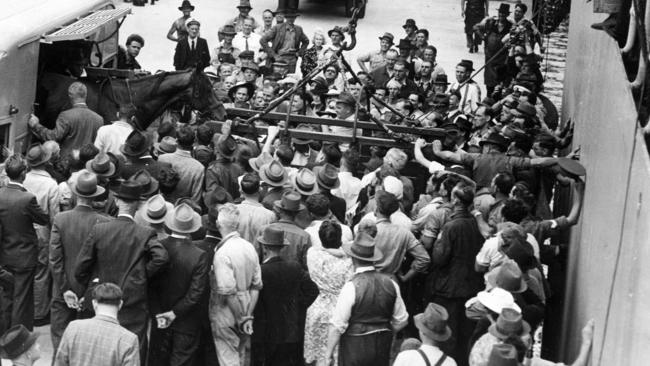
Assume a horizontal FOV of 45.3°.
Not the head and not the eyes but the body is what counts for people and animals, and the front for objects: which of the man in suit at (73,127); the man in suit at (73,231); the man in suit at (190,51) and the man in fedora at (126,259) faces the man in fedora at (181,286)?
the man in suit at (190,51)

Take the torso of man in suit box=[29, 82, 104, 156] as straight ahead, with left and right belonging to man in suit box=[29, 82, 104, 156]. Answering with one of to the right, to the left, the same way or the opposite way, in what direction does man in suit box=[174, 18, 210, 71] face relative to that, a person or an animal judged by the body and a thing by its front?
the opposite way

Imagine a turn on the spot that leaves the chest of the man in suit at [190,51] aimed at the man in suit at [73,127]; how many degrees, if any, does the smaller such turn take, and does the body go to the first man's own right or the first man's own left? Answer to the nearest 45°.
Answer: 0° — they already face them

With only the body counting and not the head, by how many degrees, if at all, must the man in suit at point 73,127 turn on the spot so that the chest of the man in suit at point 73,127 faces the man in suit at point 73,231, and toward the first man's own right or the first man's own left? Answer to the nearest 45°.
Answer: approximately 180°

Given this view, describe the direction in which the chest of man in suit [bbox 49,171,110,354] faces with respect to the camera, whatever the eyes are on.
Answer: away from the camera

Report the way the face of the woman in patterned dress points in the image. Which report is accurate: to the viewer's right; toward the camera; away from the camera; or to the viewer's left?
away from the camera

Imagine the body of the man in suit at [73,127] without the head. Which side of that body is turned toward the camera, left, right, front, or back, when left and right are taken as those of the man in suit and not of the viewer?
back

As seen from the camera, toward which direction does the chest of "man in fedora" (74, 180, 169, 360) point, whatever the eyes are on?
away from the camera

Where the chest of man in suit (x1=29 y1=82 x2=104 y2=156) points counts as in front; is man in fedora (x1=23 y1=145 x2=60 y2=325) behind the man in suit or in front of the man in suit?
behind

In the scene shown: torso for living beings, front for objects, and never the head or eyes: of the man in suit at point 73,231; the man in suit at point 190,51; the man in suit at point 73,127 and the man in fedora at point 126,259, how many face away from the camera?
3

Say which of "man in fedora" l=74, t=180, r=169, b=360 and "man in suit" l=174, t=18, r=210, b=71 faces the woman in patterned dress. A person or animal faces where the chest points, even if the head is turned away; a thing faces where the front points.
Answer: the man in suit
